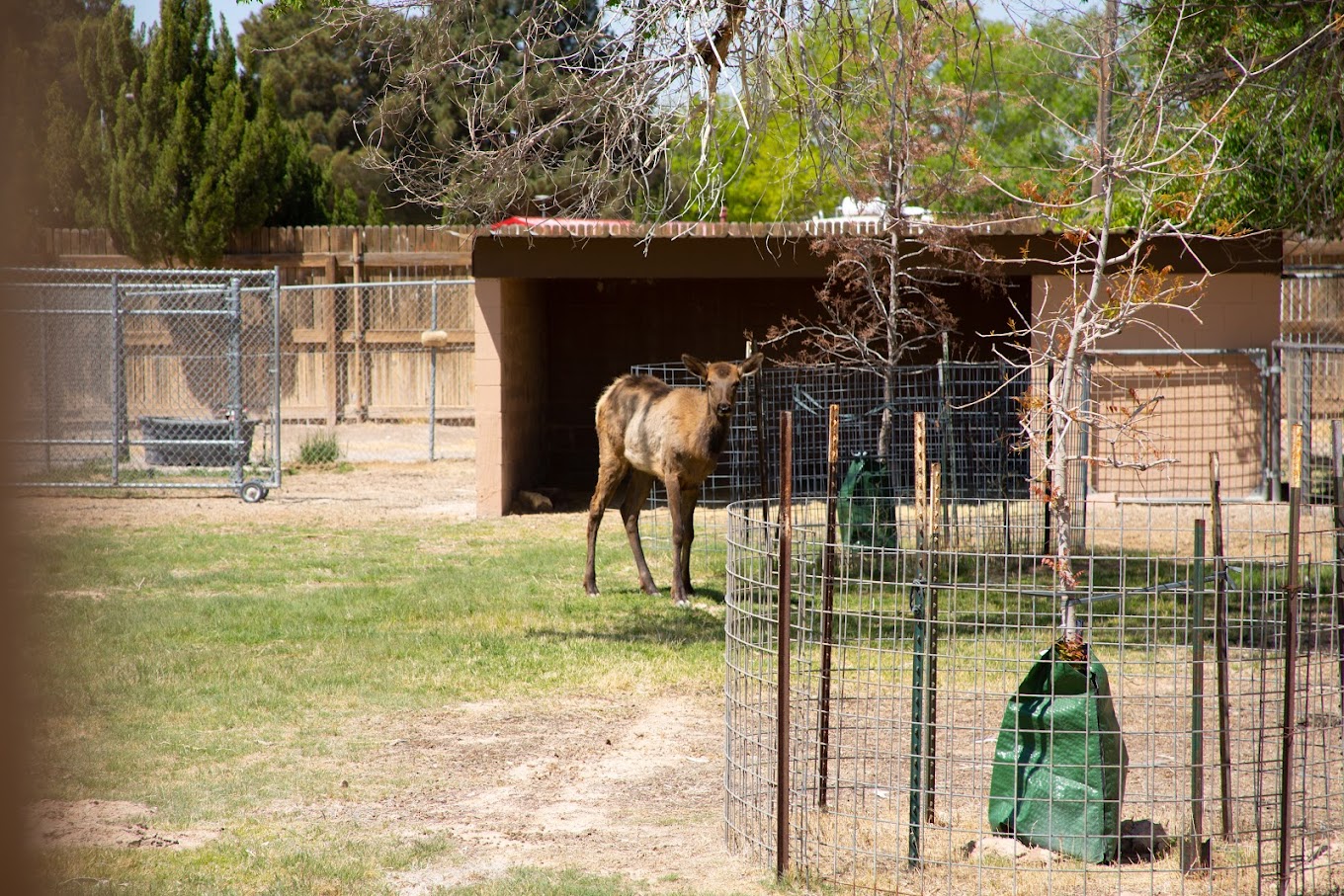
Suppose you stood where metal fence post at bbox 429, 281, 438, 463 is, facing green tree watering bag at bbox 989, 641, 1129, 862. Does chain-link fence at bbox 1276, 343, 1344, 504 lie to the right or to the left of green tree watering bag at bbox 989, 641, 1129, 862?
left

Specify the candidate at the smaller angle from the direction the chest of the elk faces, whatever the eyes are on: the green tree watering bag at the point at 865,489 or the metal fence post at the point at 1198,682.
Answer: the metal fence post

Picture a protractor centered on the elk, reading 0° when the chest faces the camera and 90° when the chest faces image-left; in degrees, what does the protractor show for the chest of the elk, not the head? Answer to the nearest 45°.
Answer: approximately 315°

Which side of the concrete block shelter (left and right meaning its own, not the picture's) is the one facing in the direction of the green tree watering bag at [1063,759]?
front

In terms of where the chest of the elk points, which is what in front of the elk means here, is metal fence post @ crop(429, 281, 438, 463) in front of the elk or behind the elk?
behind

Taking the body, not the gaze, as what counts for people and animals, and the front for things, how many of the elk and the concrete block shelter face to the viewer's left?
0

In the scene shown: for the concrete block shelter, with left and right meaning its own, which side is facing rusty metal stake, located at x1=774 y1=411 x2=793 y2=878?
front

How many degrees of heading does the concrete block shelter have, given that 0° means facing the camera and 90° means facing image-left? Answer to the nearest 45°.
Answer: approximately 0°

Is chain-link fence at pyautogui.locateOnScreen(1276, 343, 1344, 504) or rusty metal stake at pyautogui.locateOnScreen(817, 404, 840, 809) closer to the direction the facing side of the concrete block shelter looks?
the rusty metal stake

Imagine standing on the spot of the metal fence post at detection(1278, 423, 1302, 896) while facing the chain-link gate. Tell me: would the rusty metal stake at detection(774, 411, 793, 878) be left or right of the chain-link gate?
left

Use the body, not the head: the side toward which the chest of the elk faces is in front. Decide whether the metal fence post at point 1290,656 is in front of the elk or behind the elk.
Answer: in front

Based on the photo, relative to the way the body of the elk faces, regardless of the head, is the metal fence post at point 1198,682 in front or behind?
in front
